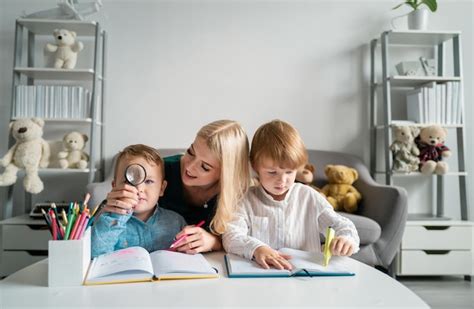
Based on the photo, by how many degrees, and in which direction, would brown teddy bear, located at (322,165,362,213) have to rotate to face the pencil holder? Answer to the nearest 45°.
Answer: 0° — it already faces it

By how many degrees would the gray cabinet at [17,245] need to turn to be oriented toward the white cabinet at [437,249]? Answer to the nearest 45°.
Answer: approximately 45° to its left

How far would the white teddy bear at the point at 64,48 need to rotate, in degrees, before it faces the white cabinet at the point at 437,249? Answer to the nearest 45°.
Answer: approximately 90° to its left

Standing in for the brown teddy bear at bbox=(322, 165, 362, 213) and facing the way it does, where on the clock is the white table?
The white table is roughly at 12 o'clock from the brown teddy bear.

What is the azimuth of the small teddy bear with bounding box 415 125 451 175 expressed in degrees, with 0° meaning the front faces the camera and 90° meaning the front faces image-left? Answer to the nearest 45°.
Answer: approximately 0°

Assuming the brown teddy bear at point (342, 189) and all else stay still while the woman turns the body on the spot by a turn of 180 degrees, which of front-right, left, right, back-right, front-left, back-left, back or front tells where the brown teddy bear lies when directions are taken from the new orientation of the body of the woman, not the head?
front

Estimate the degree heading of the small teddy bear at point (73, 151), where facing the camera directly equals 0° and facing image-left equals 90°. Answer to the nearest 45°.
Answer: approximately 0°

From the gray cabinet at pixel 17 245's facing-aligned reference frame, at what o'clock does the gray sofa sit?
The gray sofa is roughly at 10 o'clock from the gray cabinet.

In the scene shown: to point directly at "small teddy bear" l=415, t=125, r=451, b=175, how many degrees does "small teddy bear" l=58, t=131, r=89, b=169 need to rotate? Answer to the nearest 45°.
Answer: approximately 90° to its left
